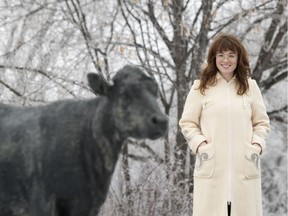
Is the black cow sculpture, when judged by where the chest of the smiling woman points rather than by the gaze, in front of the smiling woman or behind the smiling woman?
in front

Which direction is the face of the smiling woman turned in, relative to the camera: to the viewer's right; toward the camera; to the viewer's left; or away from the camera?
toward the camera

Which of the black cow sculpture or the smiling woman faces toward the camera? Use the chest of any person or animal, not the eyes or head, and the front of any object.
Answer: the smiling woman

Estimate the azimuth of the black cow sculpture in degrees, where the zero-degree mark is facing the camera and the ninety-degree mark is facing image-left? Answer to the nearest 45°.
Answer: approximately 270°

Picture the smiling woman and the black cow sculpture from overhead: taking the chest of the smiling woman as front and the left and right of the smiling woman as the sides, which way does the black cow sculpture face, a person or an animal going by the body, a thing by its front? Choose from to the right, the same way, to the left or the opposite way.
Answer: to the left

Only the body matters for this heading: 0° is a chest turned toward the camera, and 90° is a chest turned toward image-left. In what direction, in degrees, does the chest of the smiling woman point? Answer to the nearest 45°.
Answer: approximately 0°

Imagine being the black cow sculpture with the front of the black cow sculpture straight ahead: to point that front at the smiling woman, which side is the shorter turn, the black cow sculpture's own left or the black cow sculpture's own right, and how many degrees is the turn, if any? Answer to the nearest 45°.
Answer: approximately 45° to the black cow sculpture's own left

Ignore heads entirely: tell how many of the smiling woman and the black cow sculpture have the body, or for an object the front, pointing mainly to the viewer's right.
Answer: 1
